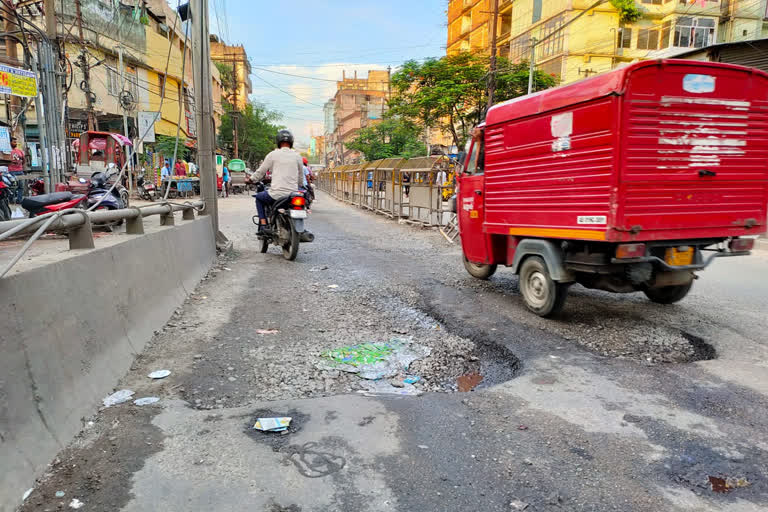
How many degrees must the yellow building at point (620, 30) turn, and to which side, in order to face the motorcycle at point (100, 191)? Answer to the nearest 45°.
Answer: approximately 45° to its left

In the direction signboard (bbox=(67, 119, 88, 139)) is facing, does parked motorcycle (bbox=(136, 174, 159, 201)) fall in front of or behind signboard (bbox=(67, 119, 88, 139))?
in front

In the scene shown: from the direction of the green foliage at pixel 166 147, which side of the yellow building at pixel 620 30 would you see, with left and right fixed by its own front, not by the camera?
front

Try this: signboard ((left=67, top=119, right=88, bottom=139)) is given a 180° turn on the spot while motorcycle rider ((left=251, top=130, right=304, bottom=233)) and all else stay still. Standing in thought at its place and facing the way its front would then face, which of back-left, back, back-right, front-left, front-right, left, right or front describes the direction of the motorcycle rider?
back

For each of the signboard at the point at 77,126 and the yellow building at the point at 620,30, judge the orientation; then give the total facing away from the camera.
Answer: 0

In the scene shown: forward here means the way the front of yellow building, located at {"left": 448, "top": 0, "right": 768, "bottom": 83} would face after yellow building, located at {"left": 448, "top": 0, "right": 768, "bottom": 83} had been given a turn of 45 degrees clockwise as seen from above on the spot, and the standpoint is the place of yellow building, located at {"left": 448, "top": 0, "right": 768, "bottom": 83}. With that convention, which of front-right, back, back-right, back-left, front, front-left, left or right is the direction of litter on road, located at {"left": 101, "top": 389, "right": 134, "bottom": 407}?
left

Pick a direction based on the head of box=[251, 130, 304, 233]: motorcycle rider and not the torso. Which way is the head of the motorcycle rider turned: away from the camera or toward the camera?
away from the camera

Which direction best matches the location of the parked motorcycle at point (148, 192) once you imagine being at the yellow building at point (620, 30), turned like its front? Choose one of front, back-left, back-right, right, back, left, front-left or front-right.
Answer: front

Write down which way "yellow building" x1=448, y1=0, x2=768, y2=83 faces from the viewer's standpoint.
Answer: facing the viewer and to the left of the viewer

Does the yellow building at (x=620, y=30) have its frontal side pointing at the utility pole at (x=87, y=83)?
yes

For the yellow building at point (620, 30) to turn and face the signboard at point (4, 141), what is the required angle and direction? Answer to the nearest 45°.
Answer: approximately 45° to its left

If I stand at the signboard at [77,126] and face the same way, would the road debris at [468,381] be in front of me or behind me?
in front

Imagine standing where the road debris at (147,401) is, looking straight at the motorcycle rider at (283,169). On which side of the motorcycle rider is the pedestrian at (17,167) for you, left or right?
left

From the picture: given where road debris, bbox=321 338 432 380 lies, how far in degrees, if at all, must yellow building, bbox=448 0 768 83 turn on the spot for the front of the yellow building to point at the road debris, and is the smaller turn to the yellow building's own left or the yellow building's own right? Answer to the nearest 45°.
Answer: approximately 45° to the yellow building's own left

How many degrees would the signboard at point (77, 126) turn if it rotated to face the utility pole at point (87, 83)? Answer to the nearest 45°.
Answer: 0° — it already faces it

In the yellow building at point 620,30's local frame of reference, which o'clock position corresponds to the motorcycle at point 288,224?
The motorcycle is roughly at 11 o'clock from the yellow building.
